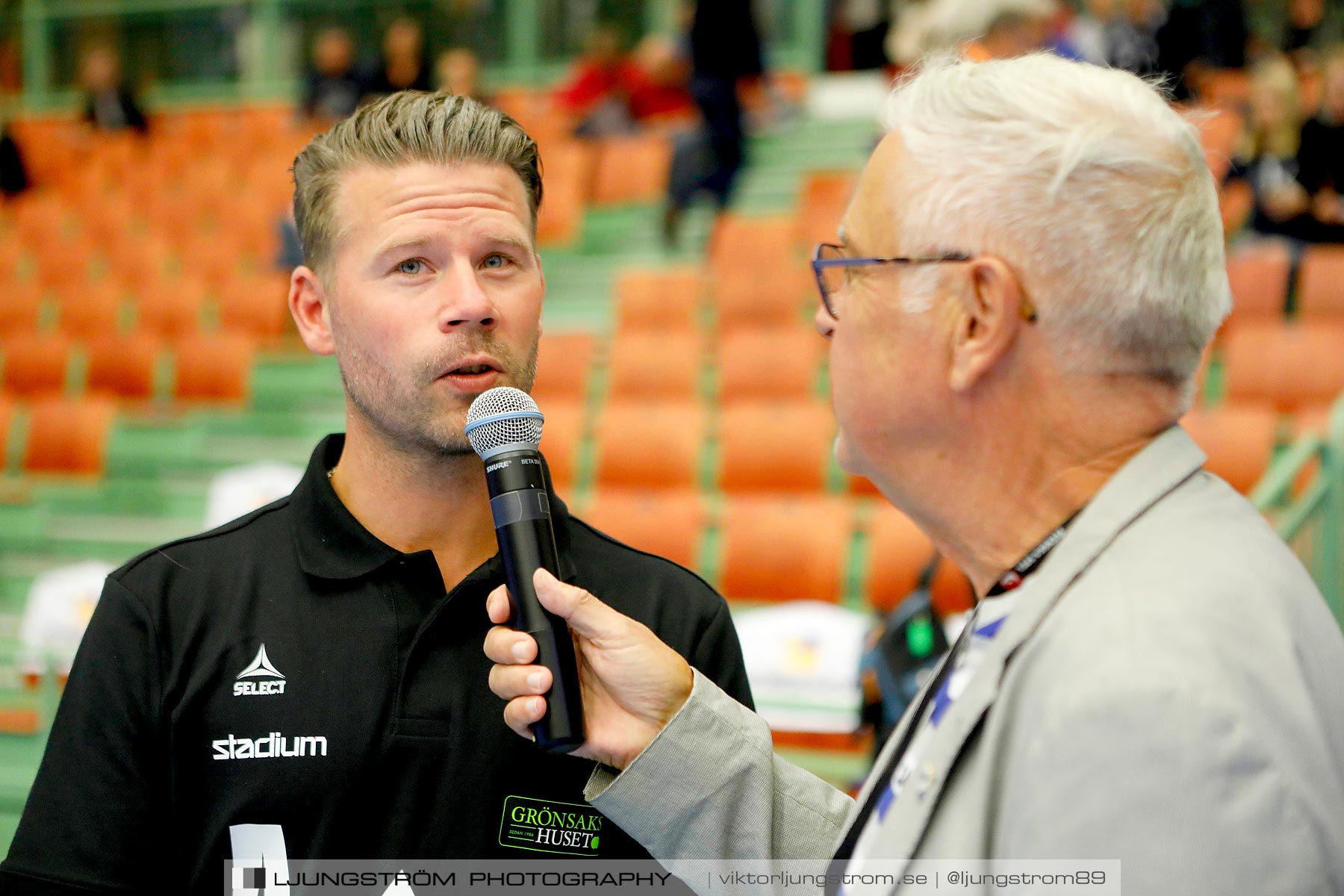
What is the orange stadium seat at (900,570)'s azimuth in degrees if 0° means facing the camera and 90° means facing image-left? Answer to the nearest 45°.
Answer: approximately 0°

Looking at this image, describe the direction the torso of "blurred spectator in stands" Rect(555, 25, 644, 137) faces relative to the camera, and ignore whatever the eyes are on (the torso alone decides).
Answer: toward the camera

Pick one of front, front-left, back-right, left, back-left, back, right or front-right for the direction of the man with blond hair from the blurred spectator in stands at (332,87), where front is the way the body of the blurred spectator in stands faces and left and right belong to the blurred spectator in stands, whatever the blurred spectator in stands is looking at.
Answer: front

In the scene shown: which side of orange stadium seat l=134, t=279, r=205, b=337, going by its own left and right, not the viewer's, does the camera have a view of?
front

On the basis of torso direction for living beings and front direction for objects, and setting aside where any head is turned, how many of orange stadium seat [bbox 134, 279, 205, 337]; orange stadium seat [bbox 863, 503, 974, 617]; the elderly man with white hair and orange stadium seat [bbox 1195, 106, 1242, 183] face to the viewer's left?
1

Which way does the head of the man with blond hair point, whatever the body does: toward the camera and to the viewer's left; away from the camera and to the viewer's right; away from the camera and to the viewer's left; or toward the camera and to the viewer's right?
toward the camera and to the viewer's right

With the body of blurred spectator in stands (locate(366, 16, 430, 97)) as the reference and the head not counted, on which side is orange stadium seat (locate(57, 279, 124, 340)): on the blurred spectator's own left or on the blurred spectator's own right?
on the blurred spectator's own right

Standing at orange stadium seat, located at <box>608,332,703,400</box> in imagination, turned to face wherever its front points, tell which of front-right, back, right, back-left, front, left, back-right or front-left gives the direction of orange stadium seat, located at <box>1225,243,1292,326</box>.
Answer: left

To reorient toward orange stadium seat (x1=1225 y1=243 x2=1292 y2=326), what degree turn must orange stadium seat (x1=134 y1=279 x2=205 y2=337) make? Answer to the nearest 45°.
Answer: approximately 45° to its left

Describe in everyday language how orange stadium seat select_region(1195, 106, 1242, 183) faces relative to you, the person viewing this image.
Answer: facing the viewer

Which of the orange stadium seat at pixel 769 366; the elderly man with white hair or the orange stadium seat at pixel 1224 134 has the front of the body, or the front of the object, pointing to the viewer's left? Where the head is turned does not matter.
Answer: the elderly man with white hair

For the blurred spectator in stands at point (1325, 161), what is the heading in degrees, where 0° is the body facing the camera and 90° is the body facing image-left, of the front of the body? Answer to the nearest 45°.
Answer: approximately 0°

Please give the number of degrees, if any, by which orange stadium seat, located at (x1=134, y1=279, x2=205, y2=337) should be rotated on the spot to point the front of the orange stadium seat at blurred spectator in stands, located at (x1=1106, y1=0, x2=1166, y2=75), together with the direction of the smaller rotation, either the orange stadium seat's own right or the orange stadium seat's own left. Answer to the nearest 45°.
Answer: approximately 90° to the orange stadium seat's own left

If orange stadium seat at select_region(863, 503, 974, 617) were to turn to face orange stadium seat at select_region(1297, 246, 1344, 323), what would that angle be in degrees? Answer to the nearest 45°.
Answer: approximately 135° to its left

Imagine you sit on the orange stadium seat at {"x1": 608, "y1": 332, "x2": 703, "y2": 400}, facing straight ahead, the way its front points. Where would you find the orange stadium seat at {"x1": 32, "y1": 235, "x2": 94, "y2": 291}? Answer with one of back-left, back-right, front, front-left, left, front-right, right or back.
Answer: back-right

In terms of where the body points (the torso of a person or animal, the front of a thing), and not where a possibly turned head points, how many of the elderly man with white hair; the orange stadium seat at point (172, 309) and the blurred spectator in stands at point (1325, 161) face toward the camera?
2

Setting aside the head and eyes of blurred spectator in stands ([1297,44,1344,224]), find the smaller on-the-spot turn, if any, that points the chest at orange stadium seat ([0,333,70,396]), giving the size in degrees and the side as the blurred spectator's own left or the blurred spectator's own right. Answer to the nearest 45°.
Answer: approximately 90° to the blurred spectator's own right
